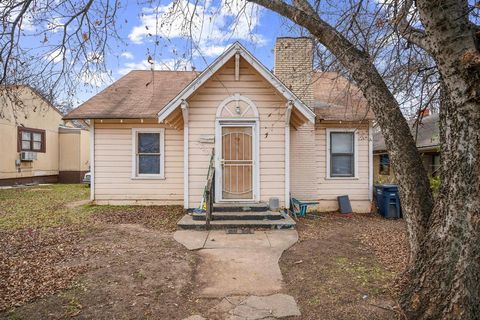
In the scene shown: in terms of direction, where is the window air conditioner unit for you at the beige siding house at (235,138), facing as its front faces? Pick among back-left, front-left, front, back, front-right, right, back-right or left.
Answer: back-right

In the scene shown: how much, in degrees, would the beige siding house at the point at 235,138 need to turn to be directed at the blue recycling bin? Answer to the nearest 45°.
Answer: approximately 90° to its left

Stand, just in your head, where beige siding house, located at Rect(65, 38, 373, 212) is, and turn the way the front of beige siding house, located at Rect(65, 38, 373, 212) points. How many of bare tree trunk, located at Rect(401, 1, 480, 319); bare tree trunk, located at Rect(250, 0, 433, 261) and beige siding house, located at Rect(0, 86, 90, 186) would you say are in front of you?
2

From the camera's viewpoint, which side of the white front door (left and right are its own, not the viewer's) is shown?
front

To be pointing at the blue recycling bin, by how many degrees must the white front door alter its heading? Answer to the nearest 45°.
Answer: approximately 90° to its left

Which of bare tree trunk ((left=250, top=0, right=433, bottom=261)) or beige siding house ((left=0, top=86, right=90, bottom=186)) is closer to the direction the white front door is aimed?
the bare tree trunk

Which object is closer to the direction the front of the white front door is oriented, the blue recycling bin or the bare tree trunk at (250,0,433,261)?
the bare tree trunk

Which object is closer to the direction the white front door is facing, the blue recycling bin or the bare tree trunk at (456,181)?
the bare tree trunk

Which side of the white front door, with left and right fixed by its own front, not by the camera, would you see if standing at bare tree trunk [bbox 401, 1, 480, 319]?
front

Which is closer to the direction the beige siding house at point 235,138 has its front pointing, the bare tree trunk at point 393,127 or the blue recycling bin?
the bare tree trunk

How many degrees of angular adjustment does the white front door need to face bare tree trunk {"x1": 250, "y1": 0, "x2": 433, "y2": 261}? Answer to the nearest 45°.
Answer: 0° — it already faces it

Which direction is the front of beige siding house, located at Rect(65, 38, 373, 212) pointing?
toward the camera

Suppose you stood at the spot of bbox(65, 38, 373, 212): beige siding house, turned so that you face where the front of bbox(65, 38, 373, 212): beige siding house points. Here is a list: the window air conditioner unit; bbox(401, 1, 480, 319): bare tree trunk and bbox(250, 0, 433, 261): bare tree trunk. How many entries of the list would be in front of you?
2
